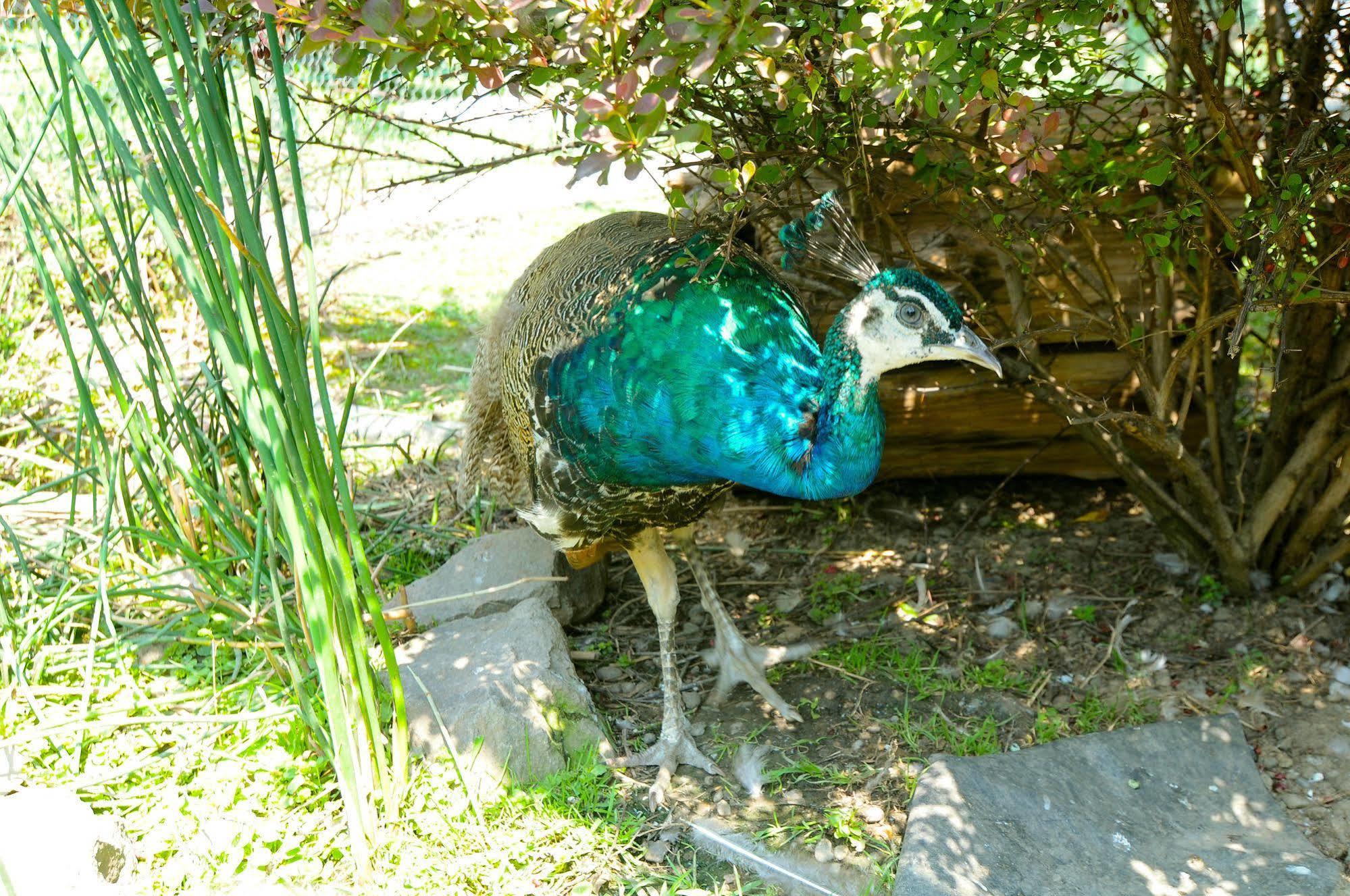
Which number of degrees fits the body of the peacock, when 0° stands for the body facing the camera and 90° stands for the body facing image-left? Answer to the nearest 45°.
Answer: approximately 315°

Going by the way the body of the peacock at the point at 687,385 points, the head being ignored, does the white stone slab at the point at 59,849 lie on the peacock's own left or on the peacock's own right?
on the peacock's own right

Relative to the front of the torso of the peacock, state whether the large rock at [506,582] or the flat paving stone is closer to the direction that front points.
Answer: the flat paving stone

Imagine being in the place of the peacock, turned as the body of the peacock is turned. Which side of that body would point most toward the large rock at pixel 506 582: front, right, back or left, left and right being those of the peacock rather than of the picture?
back

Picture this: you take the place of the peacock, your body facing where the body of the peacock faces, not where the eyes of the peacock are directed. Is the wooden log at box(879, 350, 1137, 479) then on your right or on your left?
on your left
